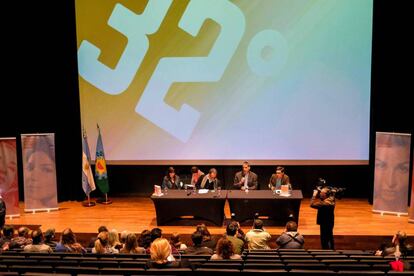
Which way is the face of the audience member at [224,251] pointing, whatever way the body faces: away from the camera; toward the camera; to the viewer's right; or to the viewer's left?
away from the camera

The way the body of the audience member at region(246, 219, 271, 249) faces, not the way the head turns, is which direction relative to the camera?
away from the camera

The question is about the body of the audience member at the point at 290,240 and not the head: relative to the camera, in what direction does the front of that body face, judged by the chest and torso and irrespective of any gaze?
away from the camera

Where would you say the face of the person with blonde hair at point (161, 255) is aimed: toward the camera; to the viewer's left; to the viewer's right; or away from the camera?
away from the camera

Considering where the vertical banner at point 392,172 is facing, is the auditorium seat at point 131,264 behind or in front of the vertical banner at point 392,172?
in front

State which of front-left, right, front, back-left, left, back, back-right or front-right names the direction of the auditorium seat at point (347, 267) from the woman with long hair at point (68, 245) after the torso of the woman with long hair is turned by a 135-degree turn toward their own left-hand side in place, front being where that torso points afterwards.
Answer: left

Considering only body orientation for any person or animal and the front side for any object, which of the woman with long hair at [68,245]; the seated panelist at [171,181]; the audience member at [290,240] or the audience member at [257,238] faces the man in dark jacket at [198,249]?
the seated panelist

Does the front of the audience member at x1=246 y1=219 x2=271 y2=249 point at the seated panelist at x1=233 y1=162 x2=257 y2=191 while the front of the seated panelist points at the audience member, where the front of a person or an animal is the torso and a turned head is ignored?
yes

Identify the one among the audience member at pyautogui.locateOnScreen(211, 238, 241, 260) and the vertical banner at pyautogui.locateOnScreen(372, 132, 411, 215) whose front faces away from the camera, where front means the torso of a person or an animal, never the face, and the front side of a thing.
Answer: the audience member

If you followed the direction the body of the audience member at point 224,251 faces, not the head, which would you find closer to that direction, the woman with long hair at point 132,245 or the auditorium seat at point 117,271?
the woman with long hair

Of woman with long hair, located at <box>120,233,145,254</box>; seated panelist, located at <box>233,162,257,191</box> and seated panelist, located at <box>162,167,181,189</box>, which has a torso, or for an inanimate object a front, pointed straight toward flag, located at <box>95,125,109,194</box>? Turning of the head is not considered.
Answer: the woman with long hair

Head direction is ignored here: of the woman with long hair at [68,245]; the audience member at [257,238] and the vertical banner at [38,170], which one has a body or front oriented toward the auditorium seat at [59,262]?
the vertical banner

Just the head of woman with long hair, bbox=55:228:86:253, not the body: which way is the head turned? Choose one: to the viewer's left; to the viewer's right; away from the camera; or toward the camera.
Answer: away from the camera

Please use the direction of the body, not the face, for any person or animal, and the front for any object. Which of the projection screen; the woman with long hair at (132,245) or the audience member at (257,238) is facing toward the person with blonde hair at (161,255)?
the projection screen

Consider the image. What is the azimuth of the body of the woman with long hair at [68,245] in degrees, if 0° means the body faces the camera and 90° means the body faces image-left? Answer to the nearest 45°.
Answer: approximately 180°
